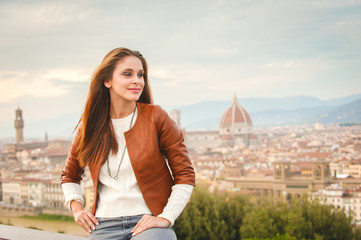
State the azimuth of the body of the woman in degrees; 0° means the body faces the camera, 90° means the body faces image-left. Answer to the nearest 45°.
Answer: approximately 0°

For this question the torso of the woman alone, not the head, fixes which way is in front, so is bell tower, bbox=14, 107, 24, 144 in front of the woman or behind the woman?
behind
